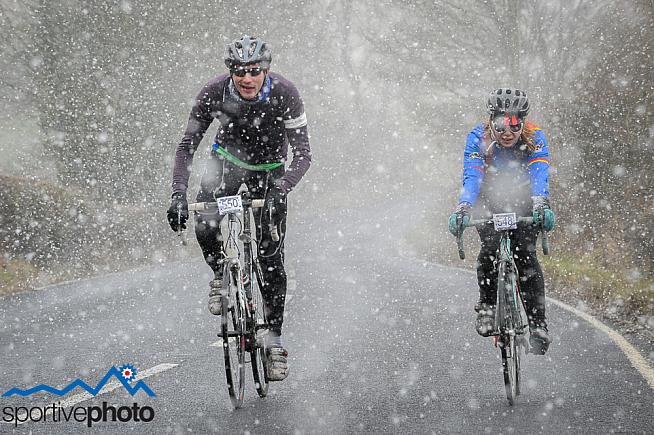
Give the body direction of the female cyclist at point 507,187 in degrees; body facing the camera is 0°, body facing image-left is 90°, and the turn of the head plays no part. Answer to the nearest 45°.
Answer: approximately 0°

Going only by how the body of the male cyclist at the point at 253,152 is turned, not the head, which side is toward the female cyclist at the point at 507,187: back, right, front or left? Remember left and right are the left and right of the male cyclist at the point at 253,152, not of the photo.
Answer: left

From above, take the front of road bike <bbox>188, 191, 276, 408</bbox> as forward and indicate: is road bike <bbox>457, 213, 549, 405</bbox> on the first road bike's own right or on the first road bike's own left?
on the first road bike's own left

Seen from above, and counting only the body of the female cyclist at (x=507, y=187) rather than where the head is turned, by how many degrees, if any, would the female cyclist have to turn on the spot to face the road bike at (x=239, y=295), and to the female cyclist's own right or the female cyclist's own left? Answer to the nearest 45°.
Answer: approximately 45° to the female cyclist's own right

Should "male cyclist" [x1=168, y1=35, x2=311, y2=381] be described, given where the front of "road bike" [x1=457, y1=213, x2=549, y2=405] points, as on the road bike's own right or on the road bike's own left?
on the road bike's own right

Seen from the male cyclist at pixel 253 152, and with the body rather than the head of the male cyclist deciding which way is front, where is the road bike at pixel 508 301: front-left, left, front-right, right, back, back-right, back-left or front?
left
